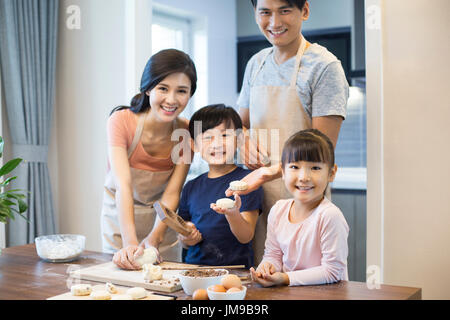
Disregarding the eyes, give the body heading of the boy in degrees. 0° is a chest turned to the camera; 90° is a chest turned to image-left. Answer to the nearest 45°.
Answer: approximately 0°

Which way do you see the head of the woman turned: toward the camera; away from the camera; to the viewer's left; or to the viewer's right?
toward the camera

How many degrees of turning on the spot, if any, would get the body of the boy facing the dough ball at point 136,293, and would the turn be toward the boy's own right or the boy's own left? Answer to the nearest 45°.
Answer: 0° — they already face it

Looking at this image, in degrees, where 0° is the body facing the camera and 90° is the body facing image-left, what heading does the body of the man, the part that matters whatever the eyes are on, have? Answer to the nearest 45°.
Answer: approximately 45°

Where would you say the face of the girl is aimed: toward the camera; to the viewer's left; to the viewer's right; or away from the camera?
toward the camera

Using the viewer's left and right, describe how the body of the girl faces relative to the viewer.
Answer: facing the viewer and to the left of the viewer

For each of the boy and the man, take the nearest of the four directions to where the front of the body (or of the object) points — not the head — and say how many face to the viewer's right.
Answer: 0

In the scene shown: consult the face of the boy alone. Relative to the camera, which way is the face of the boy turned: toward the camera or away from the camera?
toward the camera

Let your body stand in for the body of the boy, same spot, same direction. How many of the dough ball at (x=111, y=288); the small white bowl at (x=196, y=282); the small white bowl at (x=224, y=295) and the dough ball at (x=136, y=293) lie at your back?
0

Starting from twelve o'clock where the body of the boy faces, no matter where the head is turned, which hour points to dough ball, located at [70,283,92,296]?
The dough ball is roughly at 1 o'clock from the boy.

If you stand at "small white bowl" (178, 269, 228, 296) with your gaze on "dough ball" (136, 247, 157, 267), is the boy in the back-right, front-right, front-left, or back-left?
front-right

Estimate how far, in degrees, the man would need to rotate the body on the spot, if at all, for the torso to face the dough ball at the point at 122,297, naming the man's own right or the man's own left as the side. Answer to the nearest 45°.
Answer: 0° — they already face it

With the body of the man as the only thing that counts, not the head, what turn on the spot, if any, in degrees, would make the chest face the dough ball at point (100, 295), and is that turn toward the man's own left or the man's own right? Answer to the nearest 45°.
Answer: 0° — they already face it

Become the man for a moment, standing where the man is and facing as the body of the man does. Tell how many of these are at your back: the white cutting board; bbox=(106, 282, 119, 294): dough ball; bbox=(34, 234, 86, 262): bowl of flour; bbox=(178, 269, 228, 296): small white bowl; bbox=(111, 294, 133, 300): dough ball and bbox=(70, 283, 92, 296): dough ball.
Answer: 0
